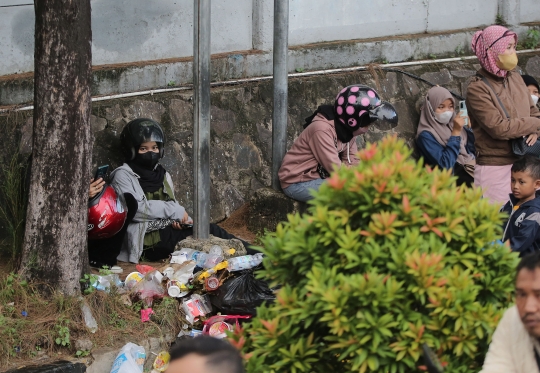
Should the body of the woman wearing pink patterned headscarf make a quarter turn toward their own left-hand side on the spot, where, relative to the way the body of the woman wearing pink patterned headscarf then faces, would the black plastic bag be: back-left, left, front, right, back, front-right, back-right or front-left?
back

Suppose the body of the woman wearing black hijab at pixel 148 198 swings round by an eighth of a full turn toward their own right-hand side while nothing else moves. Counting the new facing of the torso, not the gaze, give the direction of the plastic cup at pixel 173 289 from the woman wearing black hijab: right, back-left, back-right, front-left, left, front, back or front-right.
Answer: front

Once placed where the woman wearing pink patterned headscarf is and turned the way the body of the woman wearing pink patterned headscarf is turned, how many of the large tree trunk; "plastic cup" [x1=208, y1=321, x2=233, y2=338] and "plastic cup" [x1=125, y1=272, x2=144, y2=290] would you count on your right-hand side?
3

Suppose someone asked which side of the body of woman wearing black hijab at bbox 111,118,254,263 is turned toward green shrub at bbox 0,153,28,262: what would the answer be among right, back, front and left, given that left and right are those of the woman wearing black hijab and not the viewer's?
right

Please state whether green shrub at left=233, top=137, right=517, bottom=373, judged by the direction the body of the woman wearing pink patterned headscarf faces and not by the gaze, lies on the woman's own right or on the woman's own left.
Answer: on the woman's own right

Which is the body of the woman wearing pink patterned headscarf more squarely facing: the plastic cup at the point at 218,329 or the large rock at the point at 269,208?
the plastic cup

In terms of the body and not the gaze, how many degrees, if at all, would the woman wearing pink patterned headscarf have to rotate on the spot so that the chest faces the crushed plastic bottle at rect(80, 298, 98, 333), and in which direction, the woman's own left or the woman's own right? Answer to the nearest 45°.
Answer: approximately 90° to the woman's own right

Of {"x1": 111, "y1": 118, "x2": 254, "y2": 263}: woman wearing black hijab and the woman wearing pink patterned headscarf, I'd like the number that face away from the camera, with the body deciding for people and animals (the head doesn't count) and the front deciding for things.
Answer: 0

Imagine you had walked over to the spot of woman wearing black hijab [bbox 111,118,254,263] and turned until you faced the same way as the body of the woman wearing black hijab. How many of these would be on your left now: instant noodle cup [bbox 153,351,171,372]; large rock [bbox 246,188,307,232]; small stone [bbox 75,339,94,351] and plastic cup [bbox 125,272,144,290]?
1

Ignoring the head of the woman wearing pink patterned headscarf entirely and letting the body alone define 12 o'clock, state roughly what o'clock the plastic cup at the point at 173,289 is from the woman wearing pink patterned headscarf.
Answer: The plastic cup is roughly at 3 o'clock from the woman wearing pink patterned headscarf.

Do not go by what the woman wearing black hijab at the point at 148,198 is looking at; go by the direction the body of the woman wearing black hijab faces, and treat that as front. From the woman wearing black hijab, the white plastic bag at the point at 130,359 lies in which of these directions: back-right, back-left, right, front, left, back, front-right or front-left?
front-right

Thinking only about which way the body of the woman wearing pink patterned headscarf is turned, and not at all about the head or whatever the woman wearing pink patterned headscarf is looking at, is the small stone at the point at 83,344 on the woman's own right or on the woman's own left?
on the woman's own right

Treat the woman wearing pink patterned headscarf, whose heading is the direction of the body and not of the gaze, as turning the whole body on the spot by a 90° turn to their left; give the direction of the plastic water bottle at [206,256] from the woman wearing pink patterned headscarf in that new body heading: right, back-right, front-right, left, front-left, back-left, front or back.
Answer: back

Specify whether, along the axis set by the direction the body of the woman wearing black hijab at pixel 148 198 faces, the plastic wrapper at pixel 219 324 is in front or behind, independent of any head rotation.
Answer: in front

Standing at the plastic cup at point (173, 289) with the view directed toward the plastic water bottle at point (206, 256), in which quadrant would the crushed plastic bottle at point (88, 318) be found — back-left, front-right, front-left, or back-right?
back-left

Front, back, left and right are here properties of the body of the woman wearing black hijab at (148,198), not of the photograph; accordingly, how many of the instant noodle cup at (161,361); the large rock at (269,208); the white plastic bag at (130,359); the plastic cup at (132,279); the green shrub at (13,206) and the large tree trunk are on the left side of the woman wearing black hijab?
1
